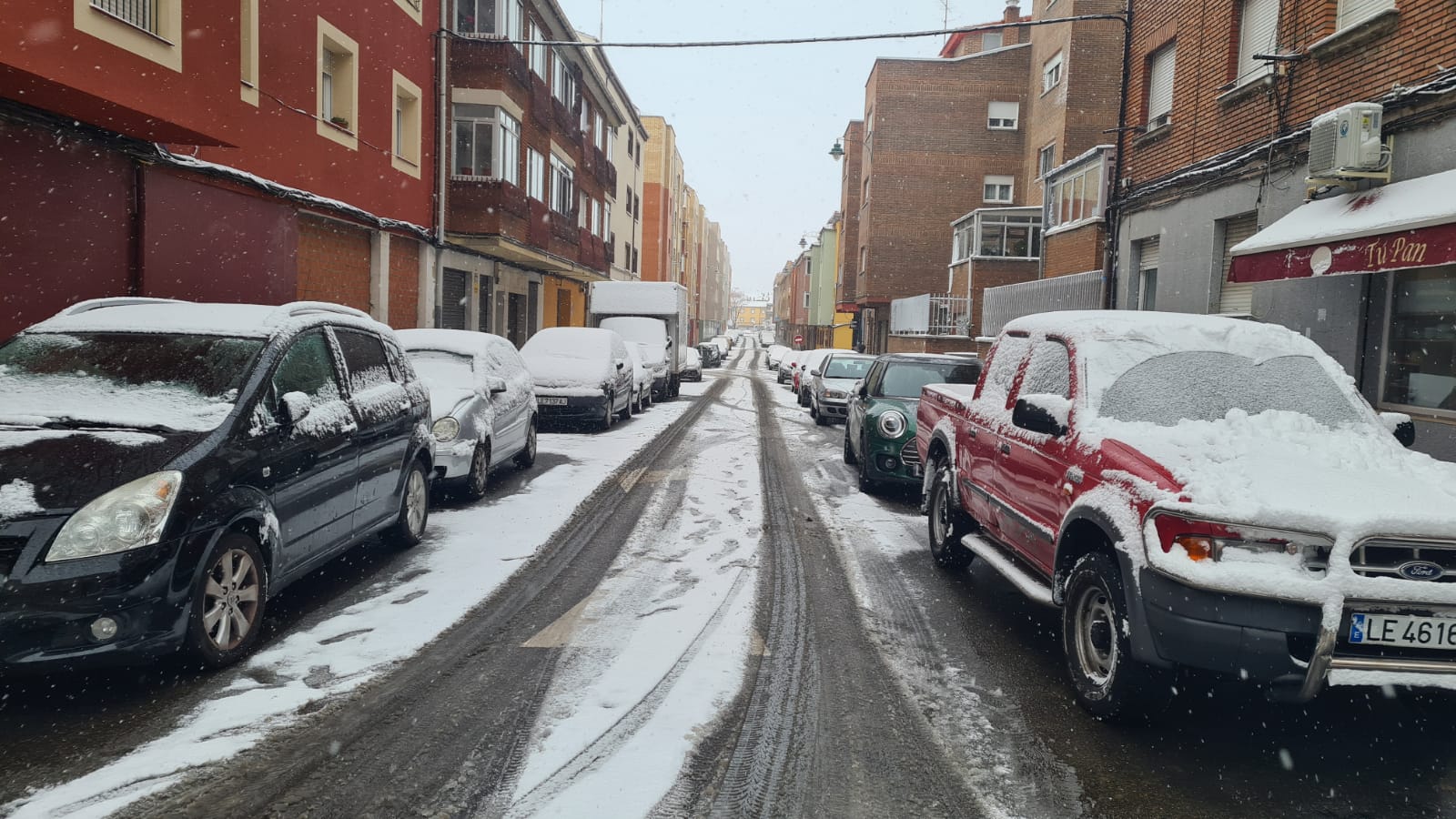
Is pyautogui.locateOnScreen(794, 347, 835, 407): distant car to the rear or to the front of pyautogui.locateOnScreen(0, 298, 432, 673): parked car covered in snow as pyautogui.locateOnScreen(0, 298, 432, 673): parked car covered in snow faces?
to the rear

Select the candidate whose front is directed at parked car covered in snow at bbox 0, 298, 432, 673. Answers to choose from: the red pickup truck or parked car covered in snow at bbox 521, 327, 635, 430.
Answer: parked car covered in snow at bbox 521, 327, 635, 430

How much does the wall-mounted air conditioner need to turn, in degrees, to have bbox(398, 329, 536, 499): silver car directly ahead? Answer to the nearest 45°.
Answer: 0° — it already faces it

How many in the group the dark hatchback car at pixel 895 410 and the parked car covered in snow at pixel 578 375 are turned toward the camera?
2

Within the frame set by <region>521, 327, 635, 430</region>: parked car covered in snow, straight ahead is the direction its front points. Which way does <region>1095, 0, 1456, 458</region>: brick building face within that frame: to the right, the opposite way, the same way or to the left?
to the right

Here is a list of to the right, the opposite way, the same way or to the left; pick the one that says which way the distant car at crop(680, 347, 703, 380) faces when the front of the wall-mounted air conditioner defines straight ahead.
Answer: to the left

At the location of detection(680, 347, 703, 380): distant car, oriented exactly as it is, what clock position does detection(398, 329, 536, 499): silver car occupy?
The silver car is roughly at 12 o'clock from the distant car.

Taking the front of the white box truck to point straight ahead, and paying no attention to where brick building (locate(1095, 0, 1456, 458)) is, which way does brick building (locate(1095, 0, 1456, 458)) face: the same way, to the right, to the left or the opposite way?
to the right
